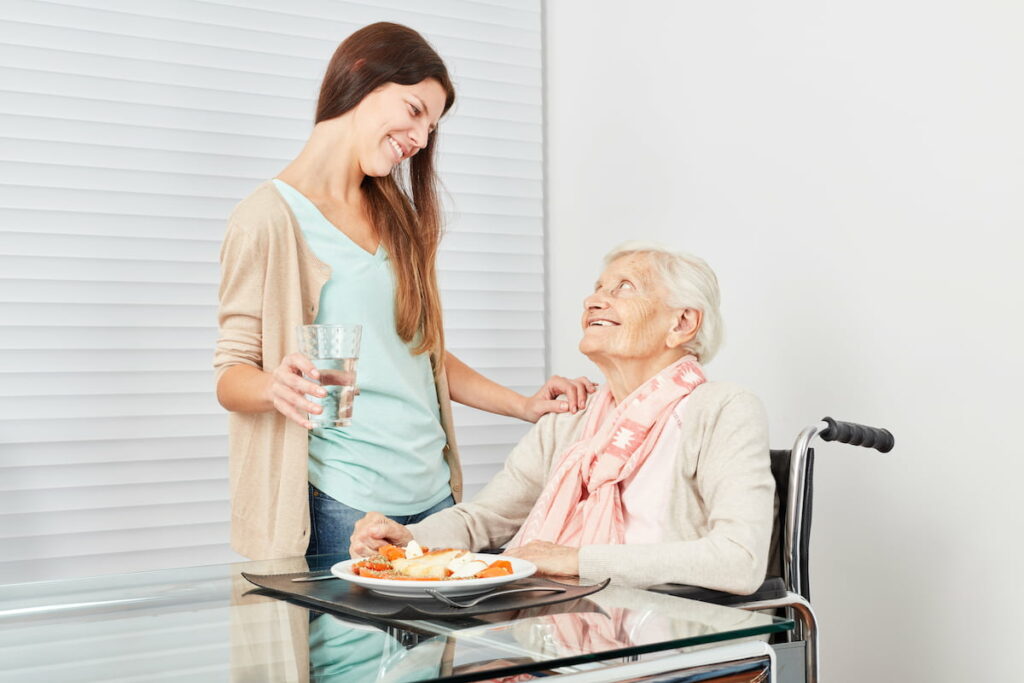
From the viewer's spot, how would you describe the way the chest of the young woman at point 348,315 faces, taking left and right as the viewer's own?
facing the viewer and to the right of the viewer

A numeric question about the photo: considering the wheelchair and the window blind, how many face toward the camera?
1

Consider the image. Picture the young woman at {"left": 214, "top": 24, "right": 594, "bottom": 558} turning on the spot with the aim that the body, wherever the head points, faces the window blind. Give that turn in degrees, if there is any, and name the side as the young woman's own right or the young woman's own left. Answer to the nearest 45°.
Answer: approximately 180°

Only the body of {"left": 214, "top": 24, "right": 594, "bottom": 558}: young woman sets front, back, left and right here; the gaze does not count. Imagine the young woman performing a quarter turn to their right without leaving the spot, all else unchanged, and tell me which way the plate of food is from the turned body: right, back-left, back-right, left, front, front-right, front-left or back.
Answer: front-left

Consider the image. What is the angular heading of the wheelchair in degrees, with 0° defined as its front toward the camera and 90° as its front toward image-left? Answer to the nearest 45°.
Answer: approximately 90°

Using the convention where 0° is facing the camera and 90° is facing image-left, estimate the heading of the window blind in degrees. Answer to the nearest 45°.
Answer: approximately 0°

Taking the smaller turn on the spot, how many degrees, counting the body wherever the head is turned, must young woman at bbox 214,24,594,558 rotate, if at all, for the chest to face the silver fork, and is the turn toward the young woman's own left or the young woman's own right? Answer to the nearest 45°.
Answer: approximately 45° to the young woman's own right

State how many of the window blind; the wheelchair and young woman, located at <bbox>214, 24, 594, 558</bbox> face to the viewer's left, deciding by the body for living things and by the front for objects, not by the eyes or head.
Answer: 1

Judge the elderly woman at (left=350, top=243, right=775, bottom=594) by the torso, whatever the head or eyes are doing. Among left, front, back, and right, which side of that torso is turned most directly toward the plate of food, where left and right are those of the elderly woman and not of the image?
front

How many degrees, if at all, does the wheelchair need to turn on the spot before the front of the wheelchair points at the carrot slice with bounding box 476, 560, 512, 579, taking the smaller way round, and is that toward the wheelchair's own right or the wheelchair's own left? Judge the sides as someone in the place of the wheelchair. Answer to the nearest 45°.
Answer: approximately 45° to the wheelchair's own left

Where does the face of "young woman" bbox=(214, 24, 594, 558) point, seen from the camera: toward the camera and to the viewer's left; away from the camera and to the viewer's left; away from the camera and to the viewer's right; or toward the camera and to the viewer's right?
toward the camera and to the viewer's right

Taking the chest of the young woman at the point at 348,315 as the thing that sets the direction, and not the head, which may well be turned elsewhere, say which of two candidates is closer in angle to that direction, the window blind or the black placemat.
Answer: the black placemat
